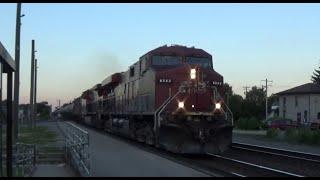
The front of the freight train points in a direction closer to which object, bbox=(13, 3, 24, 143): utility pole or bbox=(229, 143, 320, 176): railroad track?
the railroad track

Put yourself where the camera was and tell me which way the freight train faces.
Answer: facing the viewer and to the right of the viewer

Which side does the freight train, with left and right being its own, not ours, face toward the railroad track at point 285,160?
front
